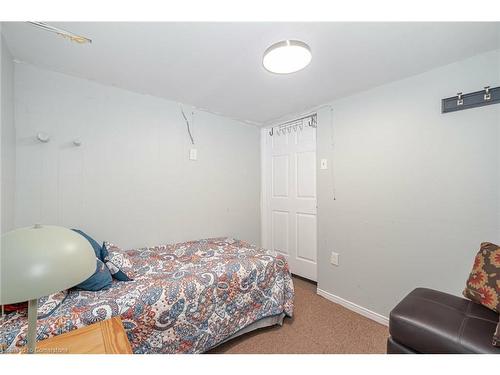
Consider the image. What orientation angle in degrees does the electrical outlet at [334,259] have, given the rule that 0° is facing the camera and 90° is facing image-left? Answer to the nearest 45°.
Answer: approximately 45°

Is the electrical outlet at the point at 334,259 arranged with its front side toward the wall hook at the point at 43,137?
yes

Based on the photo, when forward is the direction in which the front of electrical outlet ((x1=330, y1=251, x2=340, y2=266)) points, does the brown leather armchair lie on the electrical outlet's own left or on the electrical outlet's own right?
on the electrical outlet's own left

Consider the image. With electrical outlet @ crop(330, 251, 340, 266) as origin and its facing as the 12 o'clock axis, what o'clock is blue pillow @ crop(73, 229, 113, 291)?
The blue pillow is roughly at 12 o'clock from the electrical outlet.

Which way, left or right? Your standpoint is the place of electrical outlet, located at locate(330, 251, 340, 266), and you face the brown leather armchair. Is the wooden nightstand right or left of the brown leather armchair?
right

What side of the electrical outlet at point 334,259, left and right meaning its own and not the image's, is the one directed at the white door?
right
